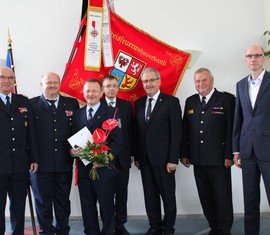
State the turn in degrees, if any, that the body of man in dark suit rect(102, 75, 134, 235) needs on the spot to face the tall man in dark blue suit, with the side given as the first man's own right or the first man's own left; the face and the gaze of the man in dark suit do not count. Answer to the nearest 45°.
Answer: approximately 45° to the first man's own left

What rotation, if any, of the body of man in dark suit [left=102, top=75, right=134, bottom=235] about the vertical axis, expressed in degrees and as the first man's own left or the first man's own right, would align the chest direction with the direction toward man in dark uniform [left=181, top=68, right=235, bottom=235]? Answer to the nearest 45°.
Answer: approximately 90° to the first man's own left
